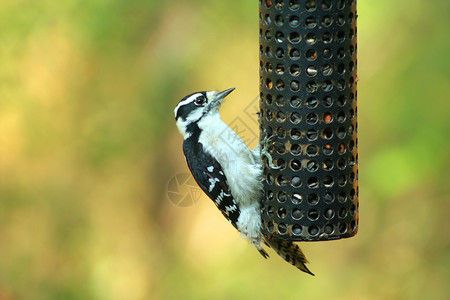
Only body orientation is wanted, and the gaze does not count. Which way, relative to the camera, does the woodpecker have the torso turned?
to the viewer's right
